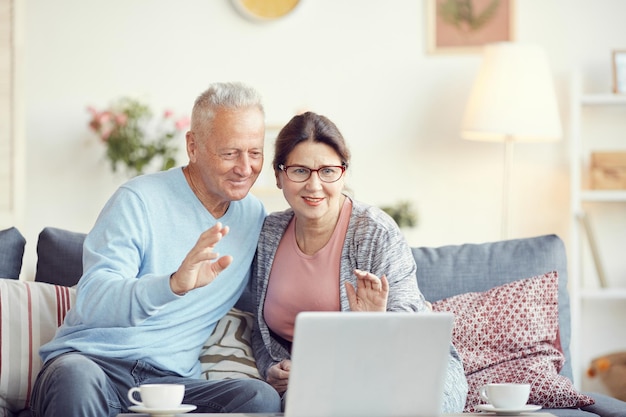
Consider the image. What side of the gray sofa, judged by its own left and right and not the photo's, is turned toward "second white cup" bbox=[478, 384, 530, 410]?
front

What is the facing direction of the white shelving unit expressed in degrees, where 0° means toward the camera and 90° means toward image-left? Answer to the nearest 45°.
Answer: approximately 0°

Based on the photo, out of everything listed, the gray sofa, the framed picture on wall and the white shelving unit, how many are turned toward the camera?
3

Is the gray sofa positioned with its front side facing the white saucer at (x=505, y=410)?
yes

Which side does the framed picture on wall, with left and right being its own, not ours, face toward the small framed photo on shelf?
left
